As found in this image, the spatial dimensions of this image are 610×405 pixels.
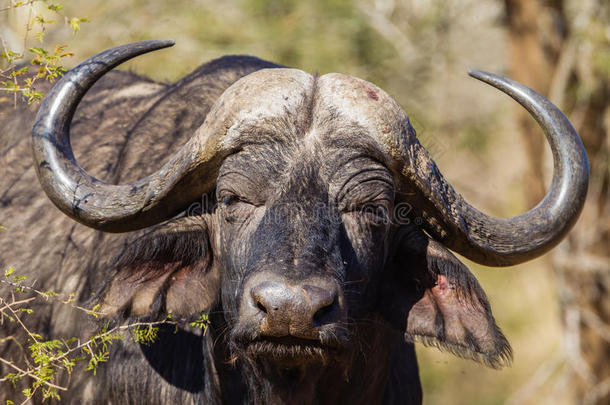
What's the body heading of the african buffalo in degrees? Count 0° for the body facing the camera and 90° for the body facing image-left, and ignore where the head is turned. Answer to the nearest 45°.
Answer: approximately 315°

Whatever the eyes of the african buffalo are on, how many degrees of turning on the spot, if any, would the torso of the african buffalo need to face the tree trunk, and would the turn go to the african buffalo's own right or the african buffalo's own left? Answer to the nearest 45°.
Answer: approximately 90° to the african buffalo's own left
